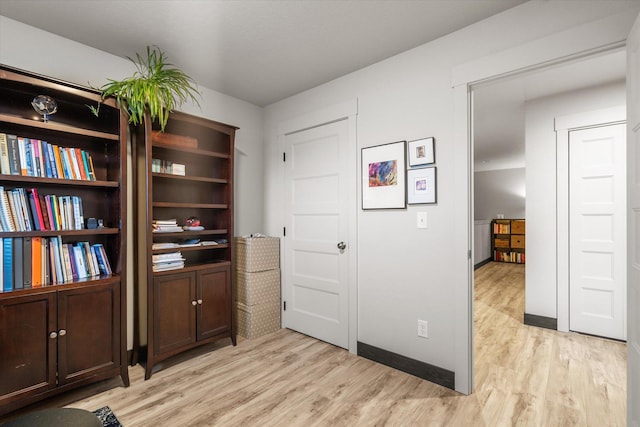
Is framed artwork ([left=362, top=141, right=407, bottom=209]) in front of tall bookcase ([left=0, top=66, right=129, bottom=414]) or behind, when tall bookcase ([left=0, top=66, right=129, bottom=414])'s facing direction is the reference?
in front

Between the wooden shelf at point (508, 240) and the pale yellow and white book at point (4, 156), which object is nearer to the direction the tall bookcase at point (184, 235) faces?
the wooden shelf

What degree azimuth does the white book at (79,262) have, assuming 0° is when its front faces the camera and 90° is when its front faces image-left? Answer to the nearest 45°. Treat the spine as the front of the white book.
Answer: approximately 0°

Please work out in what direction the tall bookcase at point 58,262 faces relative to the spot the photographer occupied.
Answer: facing the viewer and to the right of the viewer

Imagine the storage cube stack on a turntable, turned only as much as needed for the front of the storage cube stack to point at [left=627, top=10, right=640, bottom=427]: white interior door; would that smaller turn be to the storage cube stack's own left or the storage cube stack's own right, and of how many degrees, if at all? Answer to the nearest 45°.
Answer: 0° — it already faces it

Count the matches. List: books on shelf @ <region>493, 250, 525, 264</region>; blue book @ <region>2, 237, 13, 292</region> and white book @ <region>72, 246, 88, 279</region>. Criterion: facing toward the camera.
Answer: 3

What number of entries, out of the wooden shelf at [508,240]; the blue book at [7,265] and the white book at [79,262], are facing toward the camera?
3

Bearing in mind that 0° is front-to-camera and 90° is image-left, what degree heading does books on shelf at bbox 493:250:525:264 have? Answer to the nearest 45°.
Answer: approximately 0°
